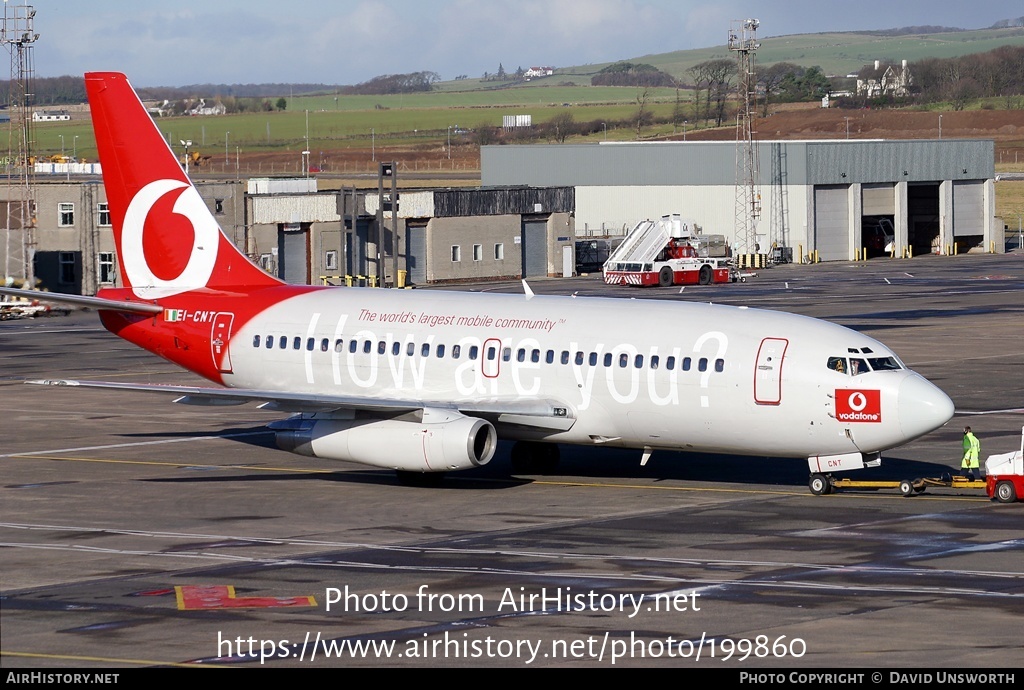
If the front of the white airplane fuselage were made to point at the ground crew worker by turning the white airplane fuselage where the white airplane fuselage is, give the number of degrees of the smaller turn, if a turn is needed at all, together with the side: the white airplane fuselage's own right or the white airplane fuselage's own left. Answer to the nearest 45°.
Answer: approximately 45° to the white airplane fuselage's own left

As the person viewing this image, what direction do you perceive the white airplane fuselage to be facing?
facing the viewer and to the right of the viewer
